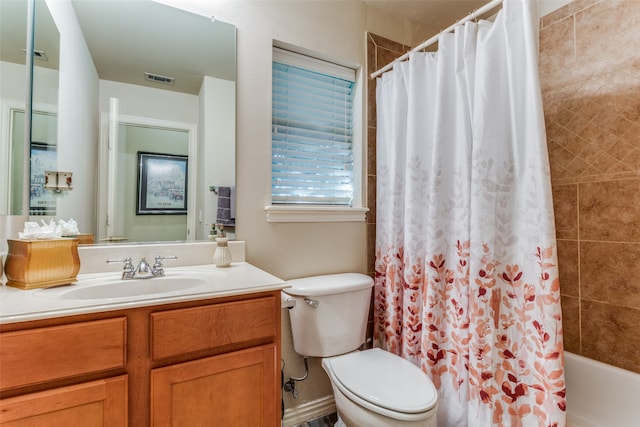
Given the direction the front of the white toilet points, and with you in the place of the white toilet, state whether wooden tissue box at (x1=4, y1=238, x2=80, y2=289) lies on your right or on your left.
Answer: on your right

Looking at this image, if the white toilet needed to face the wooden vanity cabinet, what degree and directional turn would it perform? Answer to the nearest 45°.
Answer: approximately 90° to its right

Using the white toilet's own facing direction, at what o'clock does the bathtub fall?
The bathtub is roughly at 10 o'clock from the white toilet.

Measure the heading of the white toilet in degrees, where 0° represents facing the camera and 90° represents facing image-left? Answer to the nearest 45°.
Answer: approximately 315°

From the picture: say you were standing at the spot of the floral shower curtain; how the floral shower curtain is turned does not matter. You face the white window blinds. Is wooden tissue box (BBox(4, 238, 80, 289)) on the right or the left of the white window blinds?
left

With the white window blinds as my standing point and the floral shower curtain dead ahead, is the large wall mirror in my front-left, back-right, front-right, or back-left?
back-right
